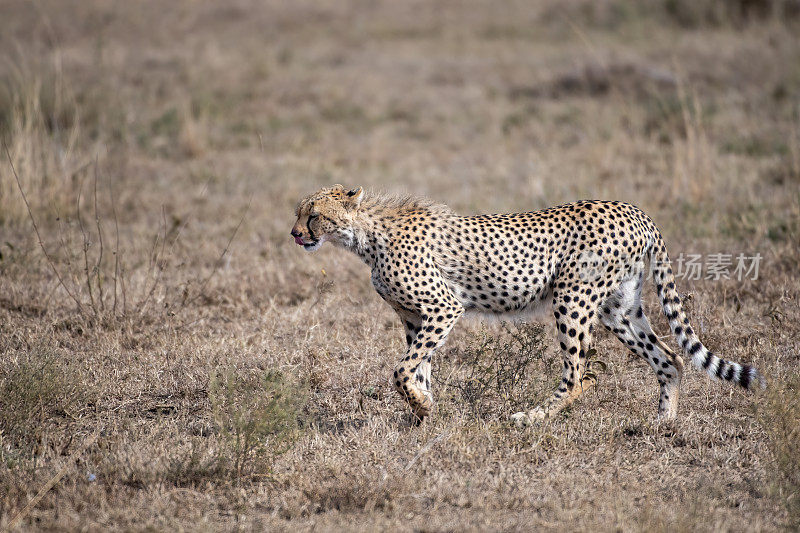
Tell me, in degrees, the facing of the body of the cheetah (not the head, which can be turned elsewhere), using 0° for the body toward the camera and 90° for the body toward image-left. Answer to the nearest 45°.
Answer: approximately 90°
